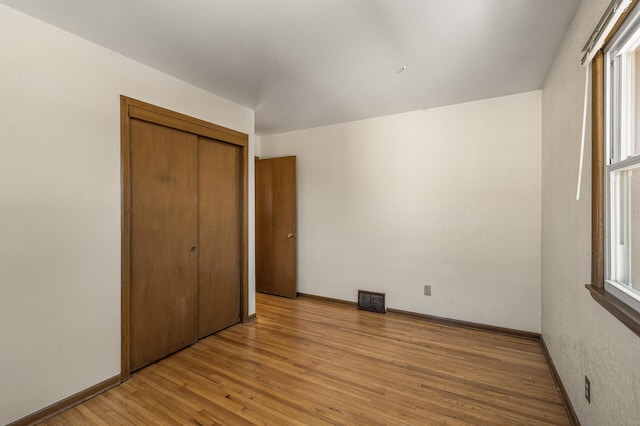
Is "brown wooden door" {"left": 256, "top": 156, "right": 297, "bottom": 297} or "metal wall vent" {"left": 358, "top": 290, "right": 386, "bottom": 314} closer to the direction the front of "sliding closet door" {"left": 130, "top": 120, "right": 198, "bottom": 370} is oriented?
the metal wall vent

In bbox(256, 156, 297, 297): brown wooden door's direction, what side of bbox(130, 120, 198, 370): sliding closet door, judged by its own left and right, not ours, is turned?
left

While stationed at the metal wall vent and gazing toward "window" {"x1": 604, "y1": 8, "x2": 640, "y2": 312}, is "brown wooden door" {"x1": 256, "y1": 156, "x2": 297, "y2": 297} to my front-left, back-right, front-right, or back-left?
back-right

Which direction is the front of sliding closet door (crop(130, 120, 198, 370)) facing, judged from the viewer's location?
facing the viewer and to the right of the viewer

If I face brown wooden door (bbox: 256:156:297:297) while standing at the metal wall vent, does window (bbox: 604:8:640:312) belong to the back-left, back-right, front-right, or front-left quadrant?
back-left

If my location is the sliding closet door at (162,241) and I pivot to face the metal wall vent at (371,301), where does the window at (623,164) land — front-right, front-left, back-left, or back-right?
front-right

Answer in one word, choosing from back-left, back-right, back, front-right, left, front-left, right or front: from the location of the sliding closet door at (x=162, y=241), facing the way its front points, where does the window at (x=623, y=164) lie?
front

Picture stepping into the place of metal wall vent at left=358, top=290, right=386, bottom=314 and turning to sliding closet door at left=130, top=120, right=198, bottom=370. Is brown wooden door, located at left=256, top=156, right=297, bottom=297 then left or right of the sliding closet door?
right

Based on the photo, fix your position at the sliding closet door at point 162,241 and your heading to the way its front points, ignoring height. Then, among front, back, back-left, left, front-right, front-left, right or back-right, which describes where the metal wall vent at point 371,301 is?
front-left
